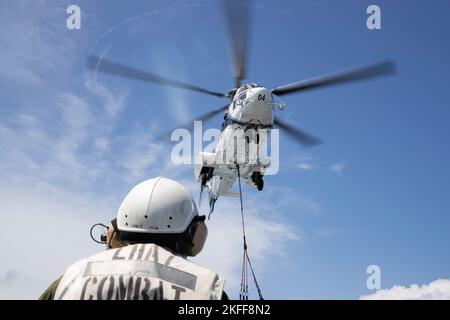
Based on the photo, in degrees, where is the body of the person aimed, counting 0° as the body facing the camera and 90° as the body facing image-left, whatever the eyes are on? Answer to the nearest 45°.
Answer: approximately 180°
